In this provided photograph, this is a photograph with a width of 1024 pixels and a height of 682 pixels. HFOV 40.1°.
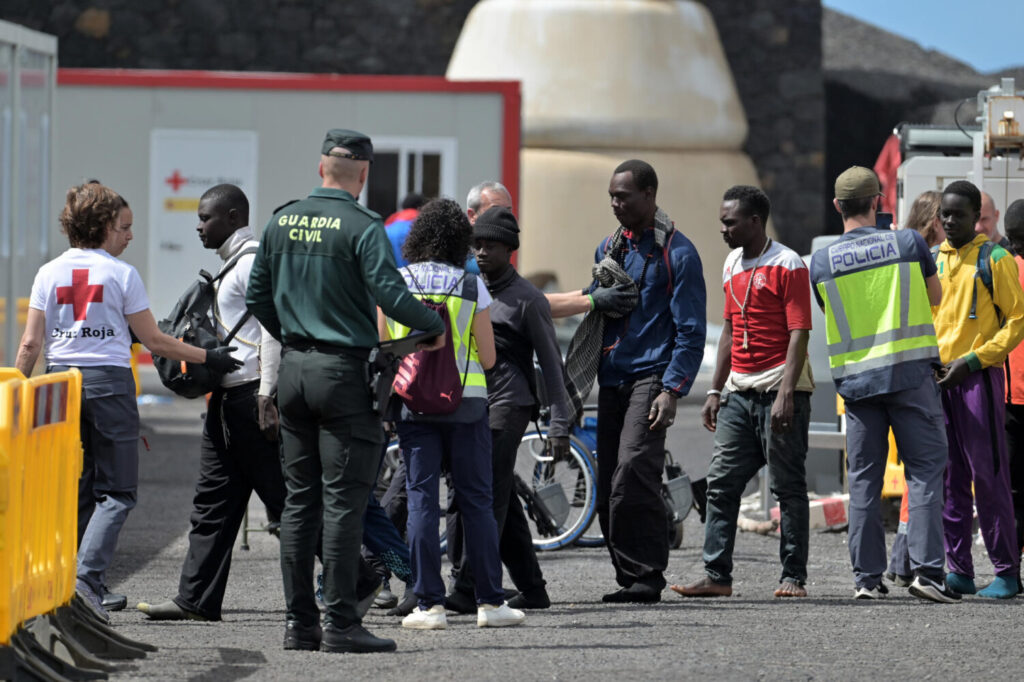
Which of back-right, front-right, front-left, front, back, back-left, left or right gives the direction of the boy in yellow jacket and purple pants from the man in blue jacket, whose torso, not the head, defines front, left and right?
back-left

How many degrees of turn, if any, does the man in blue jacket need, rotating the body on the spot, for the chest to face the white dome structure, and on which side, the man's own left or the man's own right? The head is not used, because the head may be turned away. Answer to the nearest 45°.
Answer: approximately 135° to the man's own right

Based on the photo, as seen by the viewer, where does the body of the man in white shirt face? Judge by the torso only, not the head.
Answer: to the viewer's left

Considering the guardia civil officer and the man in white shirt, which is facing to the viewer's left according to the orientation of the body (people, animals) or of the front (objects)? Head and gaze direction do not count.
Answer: the man in white shirt

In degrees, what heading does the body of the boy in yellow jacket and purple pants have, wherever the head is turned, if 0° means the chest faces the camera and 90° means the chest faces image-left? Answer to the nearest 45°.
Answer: approximately 45°

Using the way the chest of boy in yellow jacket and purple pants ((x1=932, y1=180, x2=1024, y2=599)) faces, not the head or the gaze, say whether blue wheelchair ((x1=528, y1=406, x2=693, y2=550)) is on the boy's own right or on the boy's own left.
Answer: on the boy's own right

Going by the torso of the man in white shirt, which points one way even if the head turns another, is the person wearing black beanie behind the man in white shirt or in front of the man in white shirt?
behind

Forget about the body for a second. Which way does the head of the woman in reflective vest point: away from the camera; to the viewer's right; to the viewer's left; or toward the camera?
away from the camera

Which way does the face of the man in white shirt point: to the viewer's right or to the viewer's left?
to the viewer's left

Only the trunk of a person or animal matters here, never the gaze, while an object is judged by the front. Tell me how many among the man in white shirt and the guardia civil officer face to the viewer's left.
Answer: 1
